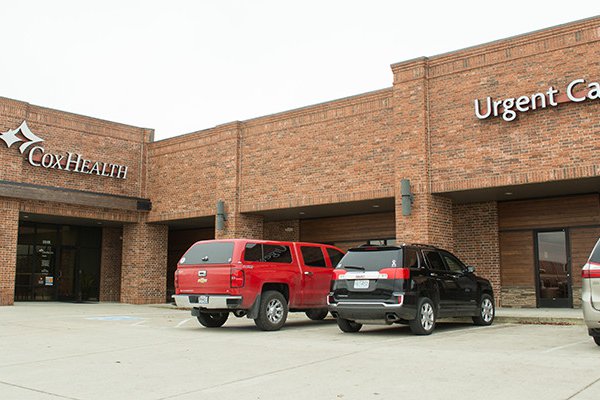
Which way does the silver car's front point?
away from the camera

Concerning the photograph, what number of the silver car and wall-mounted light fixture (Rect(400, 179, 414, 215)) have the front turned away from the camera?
1

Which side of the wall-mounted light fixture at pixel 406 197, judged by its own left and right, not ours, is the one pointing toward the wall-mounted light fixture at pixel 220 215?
right

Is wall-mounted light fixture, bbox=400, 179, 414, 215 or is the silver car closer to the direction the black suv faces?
the wall-mounted light fixture

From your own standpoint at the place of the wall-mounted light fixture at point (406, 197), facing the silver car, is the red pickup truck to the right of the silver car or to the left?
right

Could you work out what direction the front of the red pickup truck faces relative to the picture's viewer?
facing away from the viewer and to the right of the viewer

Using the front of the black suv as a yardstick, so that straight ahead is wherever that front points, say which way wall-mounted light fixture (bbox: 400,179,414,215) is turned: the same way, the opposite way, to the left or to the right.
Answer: the opposite way

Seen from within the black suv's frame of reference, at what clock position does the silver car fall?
The silver car is roughly at 3 o'clock from the black suv.

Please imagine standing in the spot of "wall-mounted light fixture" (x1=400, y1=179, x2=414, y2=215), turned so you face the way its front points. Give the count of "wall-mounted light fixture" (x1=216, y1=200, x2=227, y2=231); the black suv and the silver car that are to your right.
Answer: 1

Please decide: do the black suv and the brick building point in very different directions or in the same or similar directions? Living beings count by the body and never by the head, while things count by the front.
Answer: very different directions

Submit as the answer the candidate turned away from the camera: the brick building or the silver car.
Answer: the silver car

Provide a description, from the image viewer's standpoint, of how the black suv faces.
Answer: facing away from the viewer and to the right of the viewer

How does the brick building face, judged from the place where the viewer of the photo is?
facing the viewer and to the left of the viewer

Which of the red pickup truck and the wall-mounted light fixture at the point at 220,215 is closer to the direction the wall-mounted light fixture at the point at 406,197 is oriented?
the red pickup truck

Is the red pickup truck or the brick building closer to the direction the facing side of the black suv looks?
the brick building

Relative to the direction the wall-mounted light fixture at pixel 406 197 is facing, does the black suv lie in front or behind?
in front

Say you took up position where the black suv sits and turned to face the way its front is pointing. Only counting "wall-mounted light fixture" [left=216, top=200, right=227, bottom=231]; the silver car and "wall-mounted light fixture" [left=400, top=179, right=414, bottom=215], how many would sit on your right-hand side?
1
